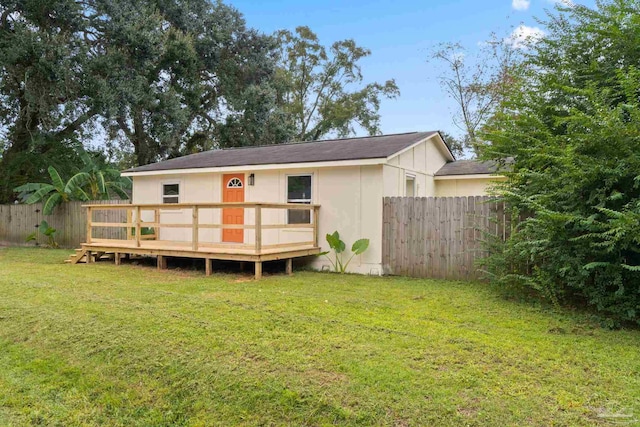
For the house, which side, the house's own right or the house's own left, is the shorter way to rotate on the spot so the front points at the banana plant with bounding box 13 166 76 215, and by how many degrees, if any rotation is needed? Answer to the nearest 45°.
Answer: approximately 90° to the house's own right

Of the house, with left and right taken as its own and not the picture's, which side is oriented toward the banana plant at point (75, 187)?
right

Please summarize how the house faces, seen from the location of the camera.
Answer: facing the viewer and to the left of the viewer

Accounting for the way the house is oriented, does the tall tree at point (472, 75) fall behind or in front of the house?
behind

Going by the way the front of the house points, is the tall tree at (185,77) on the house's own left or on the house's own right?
on the house's own right

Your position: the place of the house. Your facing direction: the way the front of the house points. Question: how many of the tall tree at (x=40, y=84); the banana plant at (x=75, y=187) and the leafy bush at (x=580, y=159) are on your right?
2

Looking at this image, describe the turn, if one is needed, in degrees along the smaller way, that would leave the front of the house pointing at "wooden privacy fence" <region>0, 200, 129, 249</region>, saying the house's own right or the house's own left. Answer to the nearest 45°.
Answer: approximately 90° to the house's own right

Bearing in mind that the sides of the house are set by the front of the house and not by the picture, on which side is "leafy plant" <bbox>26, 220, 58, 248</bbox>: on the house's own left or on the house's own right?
on the house's own right

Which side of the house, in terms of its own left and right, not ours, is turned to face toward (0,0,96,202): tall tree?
right

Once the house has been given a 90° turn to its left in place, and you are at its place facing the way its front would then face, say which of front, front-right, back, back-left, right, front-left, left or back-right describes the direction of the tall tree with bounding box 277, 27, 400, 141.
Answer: back-left

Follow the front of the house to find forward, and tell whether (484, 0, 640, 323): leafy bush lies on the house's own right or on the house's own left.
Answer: on the house's own left

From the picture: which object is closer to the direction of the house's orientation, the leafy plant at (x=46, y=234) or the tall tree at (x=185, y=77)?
the leafy plant
